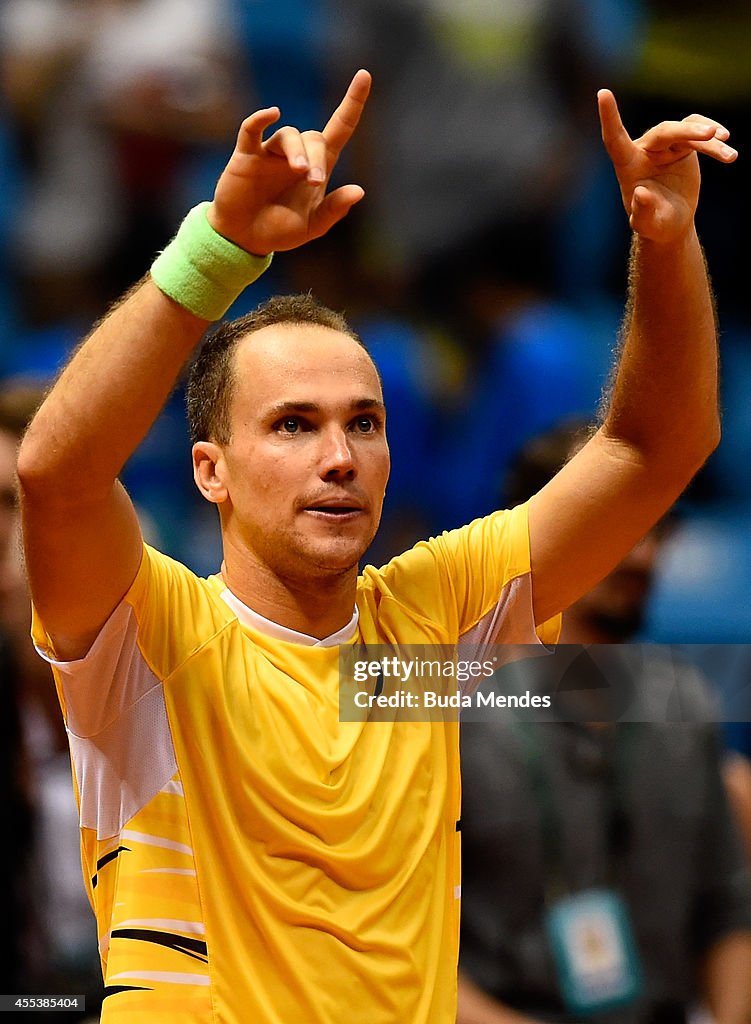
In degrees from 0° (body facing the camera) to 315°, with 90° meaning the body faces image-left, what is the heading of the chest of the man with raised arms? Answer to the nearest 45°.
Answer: approximately 315°

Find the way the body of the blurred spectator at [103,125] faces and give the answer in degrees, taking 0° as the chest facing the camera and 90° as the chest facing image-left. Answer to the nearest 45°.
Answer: approximately 0°

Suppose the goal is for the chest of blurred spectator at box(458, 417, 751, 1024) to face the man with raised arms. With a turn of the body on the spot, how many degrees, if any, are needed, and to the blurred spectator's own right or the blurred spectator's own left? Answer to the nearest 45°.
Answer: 0° — they already face them

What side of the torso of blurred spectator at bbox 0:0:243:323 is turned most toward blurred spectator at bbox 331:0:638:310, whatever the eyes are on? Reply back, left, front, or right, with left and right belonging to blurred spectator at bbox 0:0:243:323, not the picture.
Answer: left
